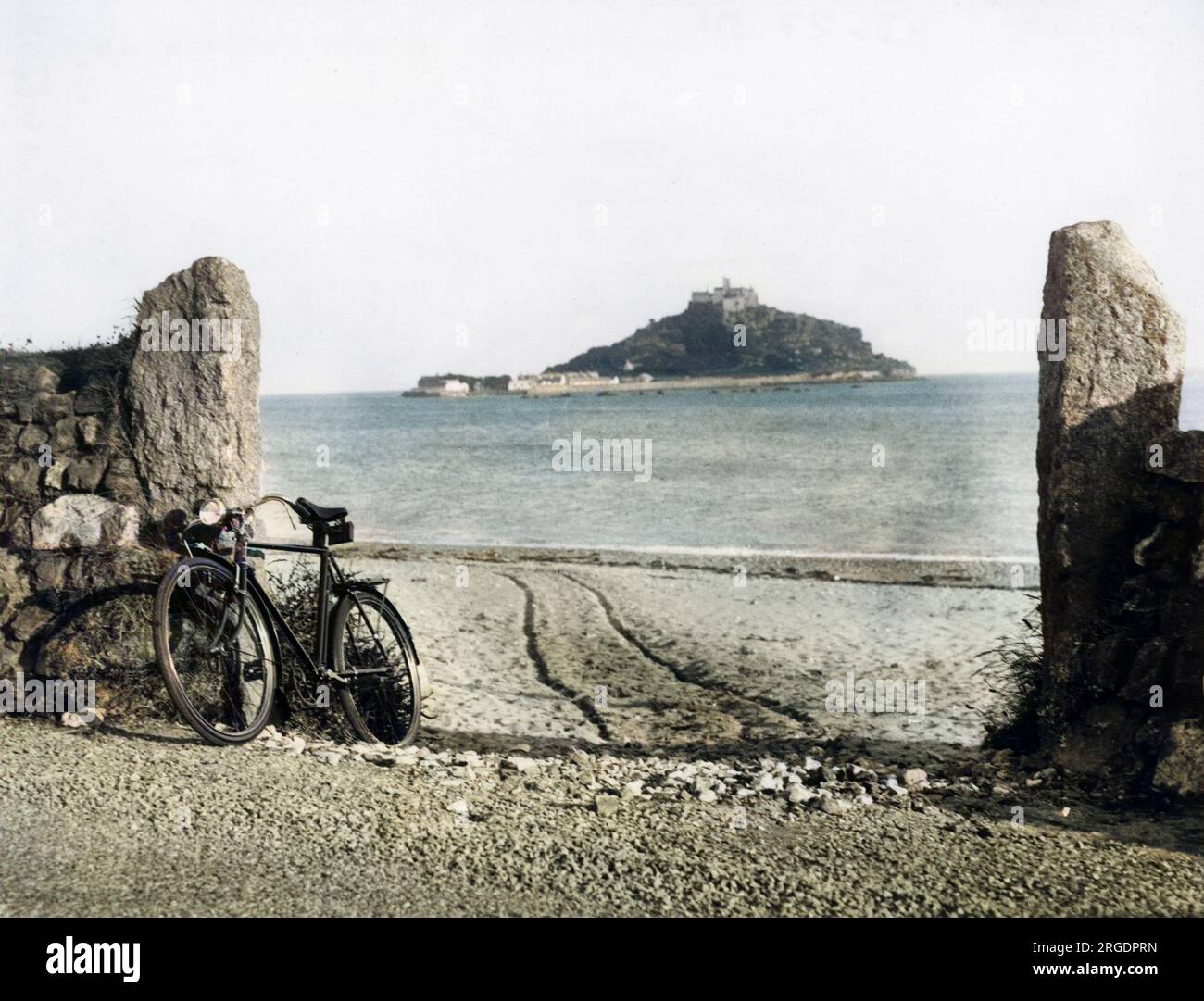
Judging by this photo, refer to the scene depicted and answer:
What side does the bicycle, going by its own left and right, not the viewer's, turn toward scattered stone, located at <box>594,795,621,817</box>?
left

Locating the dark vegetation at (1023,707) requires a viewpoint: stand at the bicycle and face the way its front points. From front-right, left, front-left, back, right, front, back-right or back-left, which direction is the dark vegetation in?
back-left

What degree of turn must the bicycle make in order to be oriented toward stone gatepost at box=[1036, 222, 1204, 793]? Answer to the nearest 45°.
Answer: approximately 135° to its left

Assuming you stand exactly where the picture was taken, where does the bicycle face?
facing the viewer and to the left of the viewer
